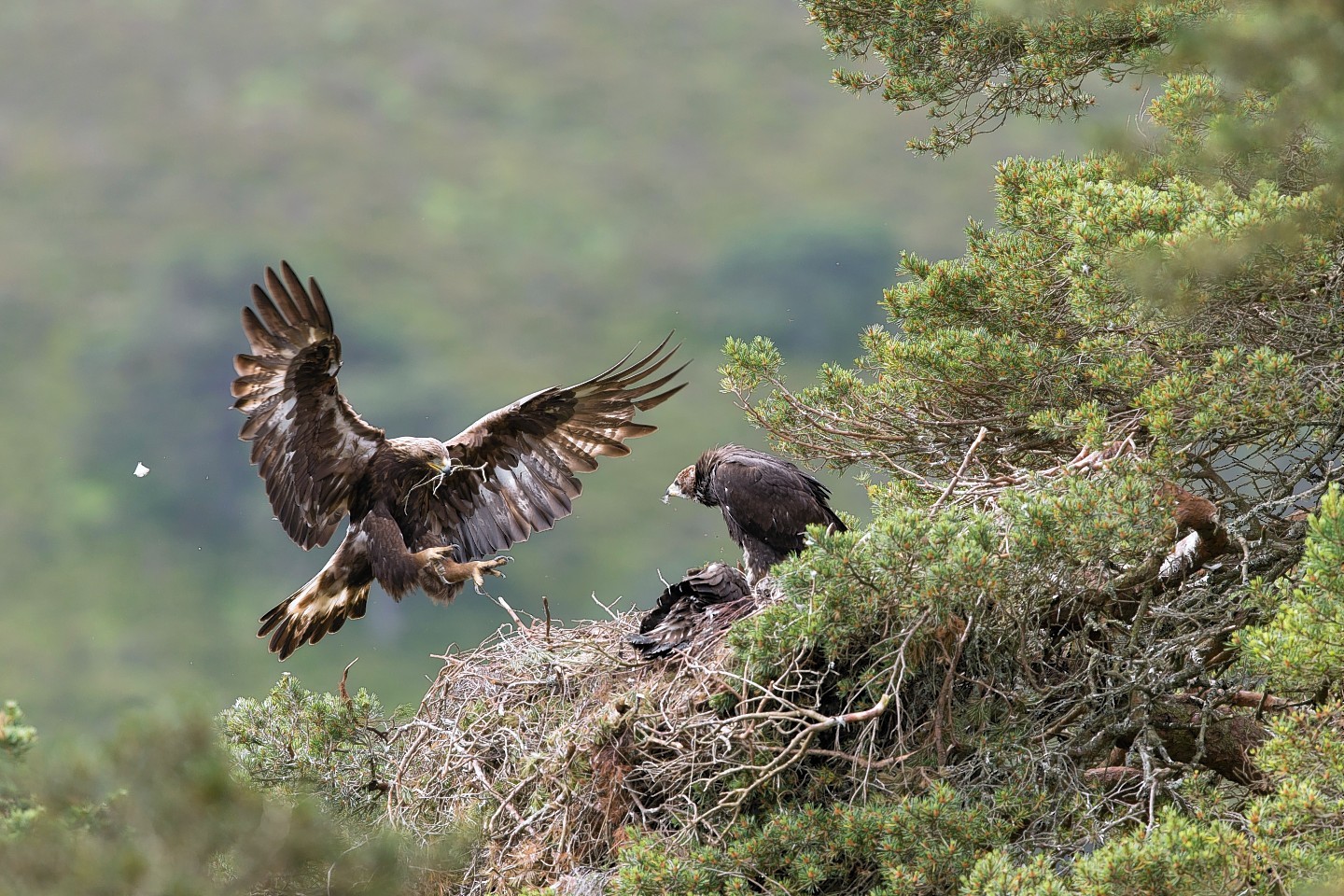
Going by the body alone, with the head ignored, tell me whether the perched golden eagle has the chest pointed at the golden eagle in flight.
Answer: yes

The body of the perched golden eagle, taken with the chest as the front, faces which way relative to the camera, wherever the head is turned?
to the viewer's left
